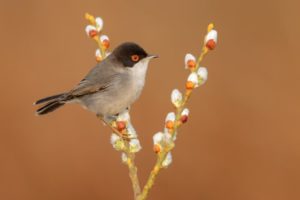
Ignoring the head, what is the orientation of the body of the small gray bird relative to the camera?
to the viewer's right
